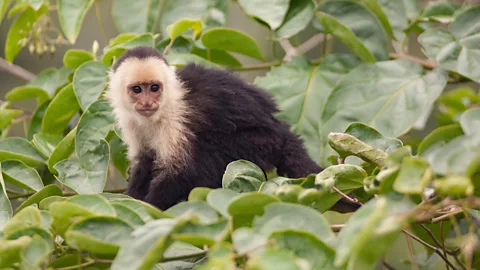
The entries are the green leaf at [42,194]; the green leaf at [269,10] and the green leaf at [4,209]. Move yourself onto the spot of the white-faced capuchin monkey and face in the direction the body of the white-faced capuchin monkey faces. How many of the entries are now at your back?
1

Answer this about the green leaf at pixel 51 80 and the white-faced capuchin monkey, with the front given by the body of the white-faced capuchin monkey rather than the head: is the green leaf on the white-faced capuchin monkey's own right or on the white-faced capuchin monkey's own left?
on the white-faced capuchin monkey's own right

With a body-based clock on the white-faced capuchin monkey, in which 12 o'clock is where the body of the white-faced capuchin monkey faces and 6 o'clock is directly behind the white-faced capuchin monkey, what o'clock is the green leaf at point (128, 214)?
The green leaf is roughly at 11 o'clock from the white-faced capuchin monkey.

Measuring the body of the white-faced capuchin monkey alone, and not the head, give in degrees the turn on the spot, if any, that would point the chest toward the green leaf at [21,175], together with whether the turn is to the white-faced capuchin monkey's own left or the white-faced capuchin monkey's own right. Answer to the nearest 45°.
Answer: approximately 45° to the white-faced capuchin monkey's own right

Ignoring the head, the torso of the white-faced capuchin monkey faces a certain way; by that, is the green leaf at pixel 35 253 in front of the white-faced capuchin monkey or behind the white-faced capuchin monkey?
in front

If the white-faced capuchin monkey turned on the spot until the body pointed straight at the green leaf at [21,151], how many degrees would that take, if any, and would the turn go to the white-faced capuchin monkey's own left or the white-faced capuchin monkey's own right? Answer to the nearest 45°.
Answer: approximately 45° to the white-faced capuchin monkey's own right

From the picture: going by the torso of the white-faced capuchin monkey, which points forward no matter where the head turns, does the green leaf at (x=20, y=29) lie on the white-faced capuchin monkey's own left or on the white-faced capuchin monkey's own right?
on the white-faced capuchin monkey's own right

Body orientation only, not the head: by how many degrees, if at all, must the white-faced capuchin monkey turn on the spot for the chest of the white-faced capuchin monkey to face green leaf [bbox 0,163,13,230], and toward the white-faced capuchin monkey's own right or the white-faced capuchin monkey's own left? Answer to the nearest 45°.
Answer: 0° — it already faces it

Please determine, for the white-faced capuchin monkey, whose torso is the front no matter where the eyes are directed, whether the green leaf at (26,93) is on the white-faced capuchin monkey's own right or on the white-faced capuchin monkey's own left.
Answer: on the white-faced capuchin monkey's own right
